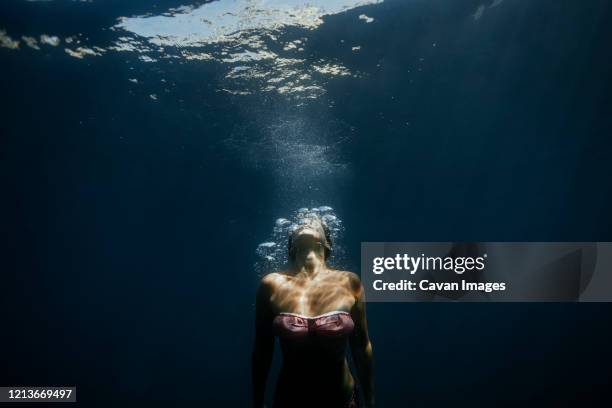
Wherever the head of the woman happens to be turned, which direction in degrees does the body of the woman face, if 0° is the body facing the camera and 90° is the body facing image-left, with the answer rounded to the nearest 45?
approximately 0°
